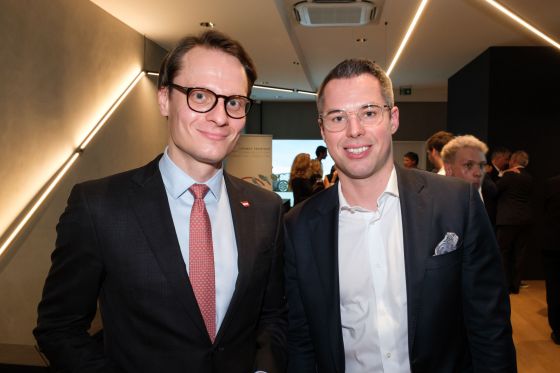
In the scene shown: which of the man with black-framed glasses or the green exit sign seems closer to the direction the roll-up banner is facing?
the man with black-framed glasses

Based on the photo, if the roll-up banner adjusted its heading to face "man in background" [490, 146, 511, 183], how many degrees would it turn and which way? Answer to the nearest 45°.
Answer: approximately 45° to its left

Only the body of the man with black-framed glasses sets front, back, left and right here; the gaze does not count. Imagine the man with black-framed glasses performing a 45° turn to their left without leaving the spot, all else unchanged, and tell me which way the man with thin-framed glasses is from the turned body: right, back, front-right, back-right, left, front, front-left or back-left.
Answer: front

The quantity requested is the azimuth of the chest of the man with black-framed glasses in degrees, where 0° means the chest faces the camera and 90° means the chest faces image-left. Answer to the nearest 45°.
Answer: approximately 315°

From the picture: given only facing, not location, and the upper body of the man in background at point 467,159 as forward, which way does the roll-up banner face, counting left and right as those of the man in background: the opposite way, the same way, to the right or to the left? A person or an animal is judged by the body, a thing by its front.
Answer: the same way

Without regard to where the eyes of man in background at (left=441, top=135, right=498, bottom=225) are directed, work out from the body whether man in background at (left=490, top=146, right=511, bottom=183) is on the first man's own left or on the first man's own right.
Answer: on the first man's own left

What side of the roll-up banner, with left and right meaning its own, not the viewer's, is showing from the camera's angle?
front

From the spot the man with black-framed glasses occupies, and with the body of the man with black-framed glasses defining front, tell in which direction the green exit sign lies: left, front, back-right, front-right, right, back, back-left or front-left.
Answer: left

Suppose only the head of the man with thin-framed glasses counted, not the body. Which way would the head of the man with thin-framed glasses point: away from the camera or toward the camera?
toward the camera

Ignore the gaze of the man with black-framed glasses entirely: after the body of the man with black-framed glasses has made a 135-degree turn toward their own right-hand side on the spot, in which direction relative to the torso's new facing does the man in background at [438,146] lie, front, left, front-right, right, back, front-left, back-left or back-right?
back-right

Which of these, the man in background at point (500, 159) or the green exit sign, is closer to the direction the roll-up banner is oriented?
the man in background

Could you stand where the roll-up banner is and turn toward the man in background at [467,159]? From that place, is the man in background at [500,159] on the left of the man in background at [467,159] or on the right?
left
